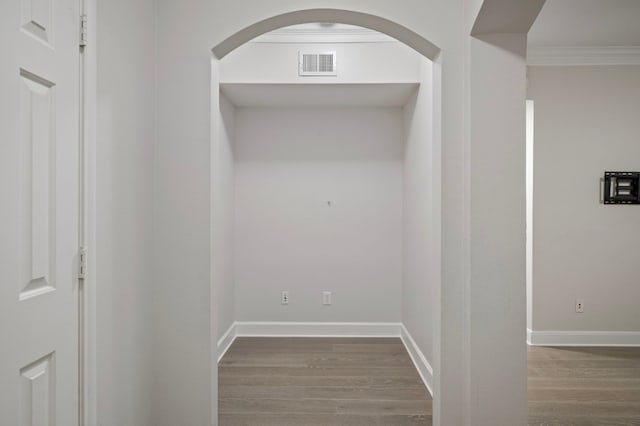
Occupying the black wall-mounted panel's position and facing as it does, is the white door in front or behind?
in front

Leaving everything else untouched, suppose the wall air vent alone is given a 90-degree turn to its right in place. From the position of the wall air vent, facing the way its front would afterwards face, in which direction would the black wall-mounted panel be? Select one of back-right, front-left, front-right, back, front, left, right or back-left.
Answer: back

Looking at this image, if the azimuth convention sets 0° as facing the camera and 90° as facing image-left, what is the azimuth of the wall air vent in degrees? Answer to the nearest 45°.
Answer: approximately 0°

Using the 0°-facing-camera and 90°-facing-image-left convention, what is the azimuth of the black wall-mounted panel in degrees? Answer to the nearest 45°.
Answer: approximately 0°
